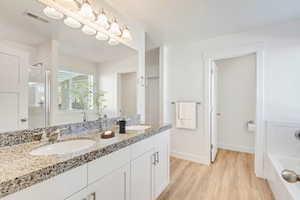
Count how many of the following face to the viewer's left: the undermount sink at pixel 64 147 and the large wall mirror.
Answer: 0

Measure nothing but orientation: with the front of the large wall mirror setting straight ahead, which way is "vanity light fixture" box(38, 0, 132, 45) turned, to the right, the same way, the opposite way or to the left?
the same way

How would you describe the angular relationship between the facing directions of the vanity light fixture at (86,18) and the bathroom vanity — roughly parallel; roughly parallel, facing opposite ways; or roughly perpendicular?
roughly parallel

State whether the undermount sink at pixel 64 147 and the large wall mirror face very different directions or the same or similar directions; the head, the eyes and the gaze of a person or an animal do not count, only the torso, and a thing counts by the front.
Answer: same or similar directions

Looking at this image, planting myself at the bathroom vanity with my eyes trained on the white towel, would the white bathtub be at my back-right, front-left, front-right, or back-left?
front-right

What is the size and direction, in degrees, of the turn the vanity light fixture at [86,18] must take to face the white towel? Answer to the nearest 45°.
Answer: approximately 45° to its left

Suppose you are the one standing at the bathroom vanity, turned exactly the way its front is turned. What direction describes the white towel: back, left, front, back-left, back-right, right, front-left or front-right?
left

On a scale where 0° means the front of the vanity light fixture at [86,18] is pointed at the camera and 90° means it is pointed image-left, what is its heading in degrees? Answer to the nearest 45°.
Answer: approximately 315°

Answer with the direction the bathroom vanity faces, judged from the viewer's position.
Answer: facing the viewer and to the right of the viewer

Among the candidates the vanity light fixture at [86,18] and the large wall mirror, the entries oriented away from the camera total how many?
0

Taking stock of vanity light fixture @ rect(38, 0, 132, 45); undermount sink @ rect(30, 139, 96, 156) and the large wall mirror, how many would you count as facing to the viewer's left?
0

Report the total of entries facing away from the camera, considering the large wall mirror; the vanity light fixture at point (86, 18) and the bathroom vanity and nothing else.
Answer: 0

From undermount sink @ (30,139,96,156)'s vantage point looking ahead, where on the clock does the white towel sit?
The white towel is roughly at 10 o'clock from the undermount sink.

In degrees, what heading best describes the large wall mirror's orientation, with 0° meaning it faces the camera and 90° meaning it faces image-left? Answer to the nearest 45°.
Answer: approximately 315°
